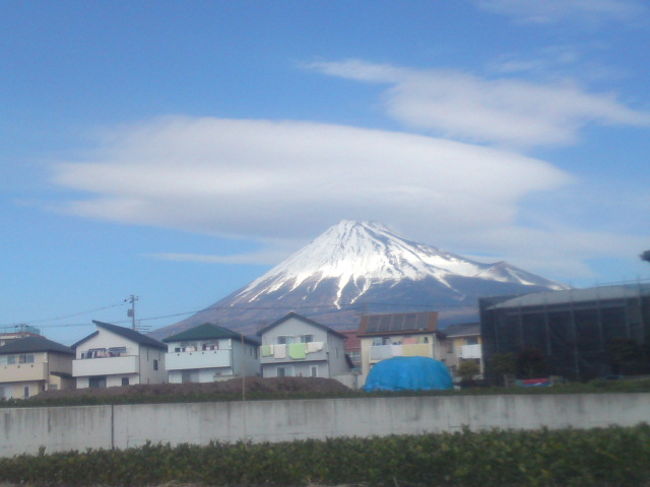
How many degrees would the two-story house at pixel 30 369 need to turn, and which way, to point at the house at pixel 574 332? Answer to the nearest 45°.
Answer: approximately 90° to its left

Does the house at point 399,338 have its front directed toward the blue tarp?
yes

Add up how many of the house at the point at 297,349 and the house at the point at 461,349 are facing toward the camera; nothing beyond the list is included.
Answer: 2

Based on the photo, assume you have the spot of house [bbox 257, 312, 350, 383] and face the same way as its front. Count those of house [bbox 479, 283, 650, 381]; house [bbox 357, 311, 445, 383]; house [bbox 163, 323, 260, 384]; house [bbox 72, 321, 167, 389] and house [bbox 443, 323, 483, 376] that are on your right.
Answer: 2

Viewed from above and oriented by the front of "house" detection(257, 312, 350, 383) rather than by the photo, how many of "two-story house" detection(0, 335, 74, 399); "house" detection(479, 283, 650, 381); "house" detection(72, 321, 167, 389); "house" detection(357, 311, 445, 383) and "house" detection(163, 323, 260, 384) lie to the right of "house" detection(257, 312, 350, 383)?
3

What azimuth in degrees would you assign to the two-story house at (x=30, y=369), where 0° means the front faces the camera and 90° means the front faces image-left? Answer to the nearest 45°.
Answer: approximately 45°

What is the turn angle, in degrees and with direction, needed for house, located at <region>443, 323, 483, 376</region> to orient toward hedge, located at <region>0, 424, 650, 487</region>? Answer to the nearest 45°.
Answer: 0° — it already faces it

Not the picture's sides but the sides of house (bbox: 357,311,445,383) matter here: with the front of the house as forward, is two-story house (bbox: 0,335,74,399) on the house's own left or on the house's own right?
on the house's own right

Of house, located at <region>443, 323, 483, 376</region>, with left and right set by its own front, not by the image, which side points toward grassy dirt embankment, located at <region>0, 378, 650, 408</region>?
front

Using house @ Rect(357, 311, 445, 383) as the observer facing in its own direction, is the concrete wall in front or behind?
in front

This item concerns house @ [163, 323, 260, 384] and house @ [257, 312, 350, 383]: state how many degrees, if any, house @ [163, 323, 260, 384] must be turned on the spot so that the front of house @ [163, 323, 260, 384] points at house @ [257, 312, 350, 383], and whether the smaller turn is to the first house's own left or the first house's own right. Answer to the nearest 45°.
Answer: approximately 135° to the first house's own left

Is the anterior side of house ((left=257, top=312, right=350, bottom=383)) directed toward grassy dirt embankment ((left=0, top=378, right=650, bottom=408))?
yes

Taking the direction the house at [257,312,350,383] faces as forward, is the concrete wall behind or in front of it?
in front
